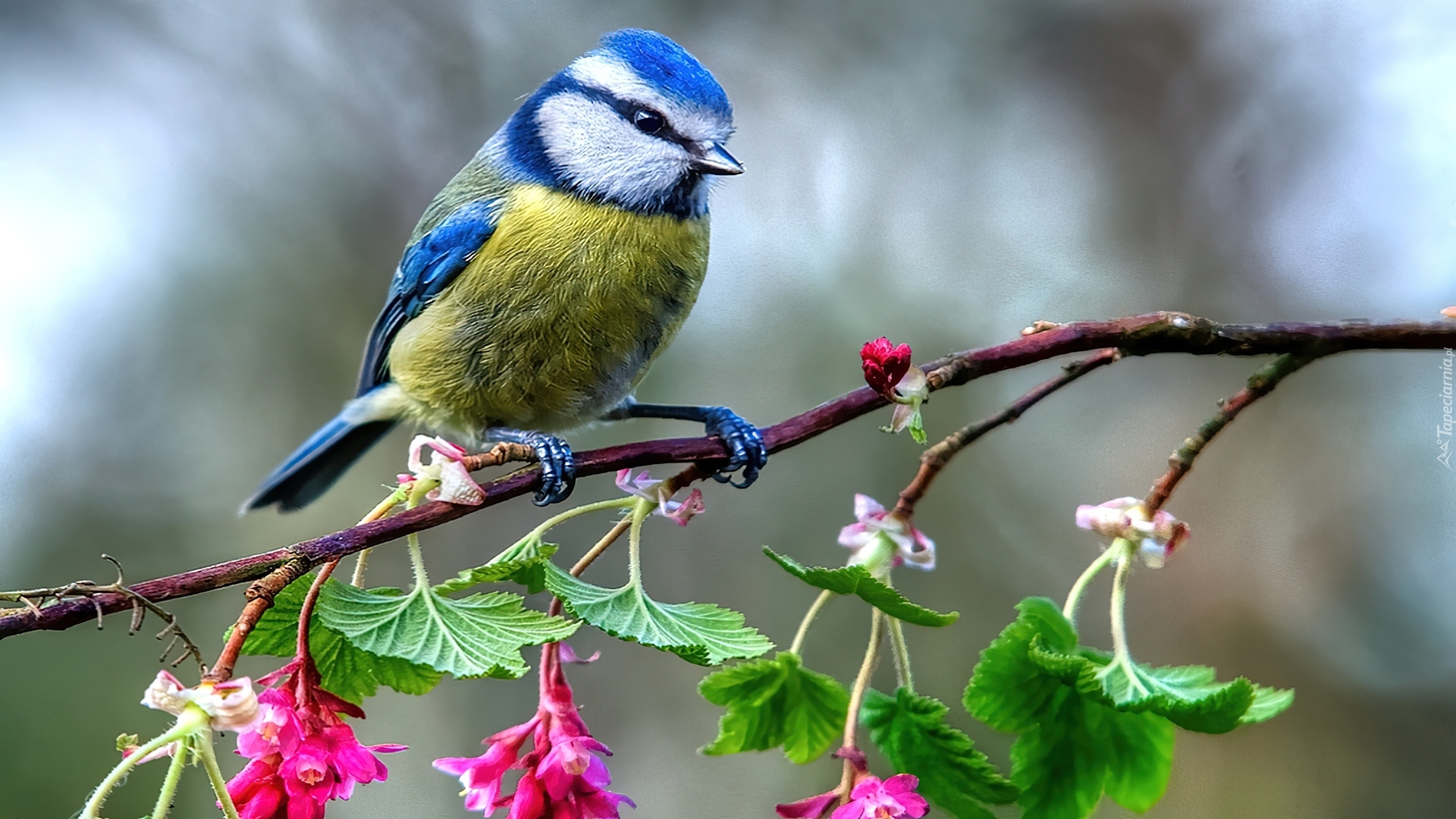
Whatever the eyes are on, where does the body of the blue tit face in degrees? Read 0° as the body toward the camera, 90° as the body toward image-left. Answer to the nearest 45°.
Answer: approximately 315°
